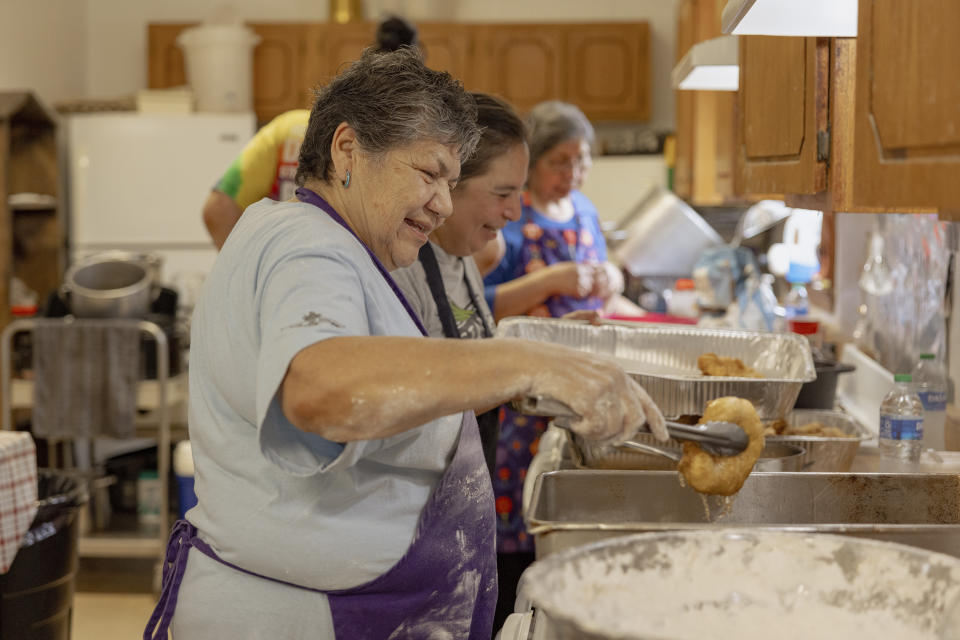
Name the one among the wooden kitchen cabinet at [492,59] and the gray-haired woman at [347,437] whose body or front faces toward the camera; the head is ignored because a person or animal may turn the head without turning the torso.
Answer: the wooden kitchen cabinet

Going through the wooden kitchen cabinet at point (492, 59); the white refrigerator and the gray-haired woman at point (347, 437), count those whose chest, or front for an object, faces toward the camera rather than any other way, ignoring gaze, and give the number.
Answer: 2

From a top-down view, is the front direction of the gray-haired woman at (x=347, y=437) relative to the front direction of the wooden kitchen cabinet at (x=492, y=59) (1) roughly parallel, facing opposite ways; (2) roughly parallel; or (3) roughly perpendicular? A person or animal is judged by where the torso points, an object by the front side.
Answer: roughly perpendicular

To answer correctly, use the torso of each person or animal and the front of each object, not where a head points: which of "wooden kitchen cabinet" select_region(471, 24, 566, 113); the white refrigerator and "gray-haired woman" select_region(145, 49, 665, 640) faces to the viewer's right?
the gray-haired woman

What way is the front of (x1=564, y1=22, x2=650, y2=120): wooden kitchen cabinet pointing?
toward the camera

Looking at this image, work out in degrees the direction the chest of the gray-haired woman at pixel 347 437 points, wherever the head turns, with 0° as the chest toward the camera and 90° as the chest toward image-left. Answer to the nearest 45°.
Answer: approximately 270°

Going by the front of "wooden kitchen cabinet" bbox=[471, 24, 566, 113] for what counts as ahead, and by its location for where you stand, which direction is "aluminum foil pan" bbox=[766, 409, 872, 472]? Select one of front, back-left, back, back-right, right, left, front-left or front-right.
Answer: front

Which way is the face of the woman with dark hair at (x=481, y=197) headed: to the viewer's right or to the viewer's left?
to the viewer's right

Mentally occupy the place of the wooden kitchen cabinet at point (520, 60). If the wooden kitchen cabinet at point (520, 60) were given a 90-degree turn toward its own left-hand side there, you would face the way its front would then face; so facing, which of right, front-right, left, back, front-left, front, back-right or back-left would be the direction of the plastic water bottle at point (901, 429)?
right

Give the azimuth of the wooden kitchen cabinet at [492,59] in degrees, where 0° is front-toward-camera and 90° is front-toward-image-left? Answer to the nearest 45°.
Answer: approximately 0°

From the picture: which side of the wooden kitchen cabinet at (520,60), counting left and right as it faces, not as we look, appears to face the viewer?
front

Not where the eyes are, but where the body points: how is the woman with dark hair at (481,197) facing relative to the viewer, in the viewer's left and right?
facing the viewer and to the right of the viewer
